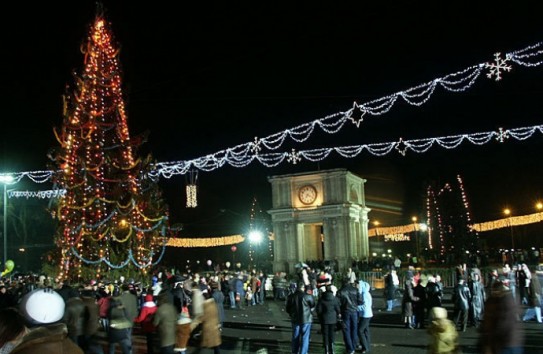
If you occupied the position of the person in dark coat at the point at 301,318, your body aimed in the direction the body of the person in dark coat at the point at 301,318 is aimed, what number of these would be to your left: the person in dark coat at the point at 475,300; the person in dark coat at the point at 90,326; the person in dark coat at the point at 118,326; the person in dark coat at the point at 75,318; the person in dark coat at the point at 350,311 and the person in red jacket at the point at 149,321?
4

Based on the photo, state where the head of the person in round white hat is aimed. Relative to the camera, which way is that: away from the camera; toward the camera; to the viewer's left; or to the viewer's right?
away from the camera

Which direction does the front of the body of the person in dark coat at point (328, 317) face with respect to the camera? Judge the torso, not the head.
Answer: away from the camera

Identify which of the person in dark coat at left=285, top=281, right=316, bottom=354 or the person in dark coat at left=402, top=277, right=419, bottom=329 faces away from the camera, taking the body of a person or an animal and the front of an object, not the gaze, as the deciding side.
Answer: the person in dark coat at left=285, top=281, right=316, bottom=354

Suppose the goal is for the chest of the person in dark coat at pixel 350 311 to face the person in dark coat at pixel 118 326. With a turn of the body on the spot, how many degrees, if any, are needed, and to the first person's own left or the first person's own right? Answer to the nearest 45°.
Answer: approximately 135° to the first person's own left

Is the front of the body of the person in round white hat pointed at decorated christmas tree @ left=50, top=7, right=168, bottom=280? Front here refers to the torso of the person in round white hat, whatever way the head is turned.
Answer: yes

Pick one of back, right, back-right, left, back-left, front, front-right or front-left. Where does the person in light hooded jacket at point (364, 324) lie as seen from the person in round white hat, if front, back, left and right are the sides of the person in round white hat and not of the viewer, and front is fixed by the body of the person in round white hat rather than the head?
front-right

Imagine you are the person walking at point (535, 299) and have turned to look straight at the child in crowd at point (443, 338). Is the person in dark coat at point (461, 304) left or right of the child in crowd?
right

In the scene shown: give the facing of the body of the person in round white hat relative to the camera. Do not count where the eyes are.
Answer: away from the camera

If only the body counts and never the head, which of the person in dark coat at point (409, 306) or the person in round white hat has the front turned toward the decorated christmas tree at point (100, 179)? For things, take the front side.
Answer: the person in round white hat
